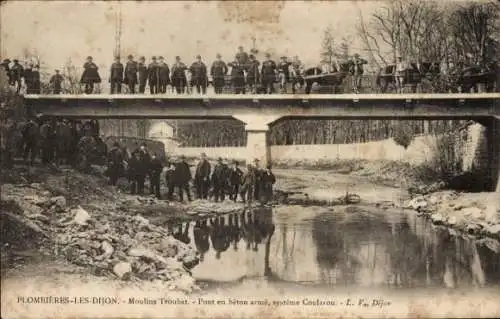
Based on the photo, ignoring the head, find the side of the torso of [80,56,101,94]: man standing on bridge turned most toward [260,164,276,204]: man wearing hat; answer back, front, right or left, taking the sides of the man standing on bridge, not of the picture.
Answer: left
